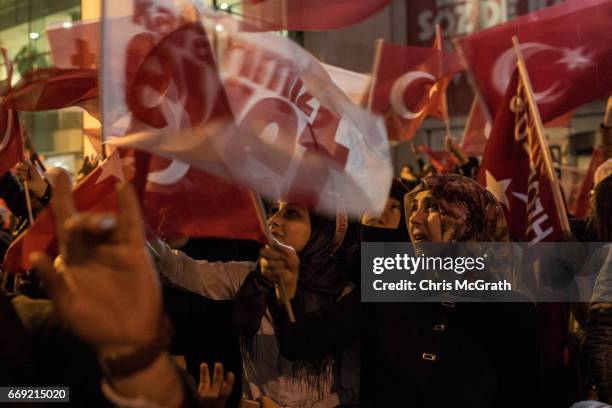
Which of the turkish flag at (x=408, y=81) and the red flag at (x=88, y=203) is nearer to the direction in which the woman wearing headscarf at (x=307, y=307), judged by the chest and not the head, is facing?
the red flag

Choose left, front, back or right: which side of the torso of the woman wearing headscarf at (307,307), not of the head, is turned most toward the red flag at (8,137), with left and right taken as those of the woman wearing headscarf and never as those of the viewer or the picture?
right

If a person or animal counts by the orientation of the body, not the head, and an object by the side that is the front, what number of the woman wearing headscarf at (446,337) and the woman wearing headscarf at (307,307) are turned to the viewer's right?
0

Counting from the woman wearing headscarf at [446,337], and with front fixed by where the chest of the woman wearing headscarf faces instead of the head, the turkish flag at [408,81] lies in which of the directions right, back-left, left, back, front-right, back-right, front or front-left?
back-right

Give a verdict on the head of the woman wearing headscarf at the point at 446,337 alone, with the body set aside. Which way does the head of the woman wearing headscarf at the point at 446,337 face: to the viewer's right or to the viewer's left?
to the viewer's left

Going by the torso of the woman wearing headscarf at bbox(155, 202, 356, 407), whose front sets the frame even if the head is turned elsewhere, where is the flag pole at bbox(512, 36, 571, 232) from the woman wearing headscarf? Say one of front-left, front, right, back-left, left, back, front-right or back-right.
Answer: back

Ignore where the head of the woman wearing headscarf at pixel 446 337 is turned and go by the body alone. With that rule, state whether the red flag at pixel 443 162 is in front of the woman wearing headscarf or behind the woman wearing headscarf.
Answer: behind

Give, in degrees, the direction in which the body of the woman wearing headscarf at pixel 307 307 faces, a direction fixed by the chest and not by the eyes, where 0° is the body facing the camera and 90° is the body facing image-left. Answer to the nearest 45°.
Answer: approximately 45°

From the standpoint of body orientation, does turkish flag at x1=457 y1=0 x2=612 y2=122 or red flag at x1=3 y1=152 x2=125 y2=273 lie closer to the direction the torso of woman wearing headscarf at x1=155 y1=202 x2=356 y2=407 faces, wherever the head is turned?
the red flag

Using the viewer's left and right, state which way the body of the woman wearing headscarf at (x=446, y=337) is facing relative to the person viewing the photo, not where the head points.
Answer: facing the viewer and to the left of the viewer
